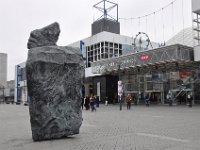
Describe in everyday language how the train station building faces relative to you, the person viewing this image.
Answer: facing the viewer and to the left of the viewer

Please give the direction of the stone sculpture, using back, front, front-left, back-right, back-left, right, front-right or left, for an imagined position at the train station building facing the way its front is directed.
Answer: front-left
